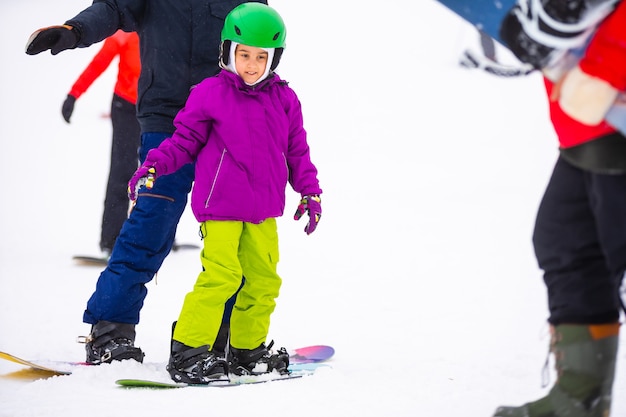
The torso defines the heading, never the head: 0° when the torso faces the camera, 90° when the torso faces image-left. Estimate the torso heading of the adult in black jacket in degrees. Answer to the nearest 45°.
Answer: approximately 315°

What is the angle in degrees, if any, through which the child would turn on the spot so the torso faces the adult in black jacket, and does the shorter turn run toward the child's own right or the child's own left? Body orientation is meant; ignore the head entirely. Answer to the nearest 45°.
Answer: approximately 180°

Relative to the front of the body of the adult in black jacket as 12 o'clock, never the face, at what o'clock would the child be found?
The child is roughly at 12 o'clock from the adult in black jacket.
